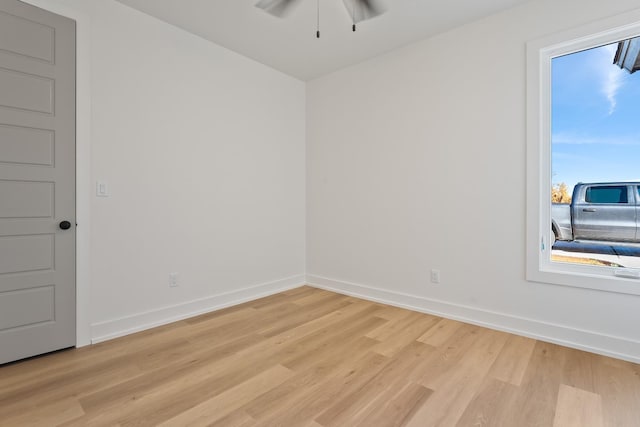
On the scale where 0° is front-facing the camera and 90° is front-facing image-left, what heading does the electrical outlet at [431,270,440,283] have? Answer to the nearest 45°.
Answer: approximately 0°

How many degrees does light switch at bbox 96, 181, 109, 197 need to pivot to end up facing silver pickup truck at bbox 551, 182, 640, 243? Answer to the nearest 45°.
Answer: approximately 45° to its left

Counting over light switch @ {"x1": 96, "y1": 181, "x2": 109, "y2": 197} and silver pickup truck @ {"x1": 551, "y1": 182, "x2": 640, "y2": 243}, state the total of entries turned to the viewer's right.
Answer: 1

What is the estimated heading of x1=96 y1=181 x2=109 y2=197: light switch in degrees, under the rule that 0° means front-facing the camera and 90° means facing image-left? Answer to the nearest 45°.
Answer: approximately 0°

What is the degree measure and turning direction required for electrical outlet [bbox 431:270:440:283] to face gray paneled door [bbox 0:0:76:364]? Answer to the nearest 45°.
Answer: approximately 45° to its right
